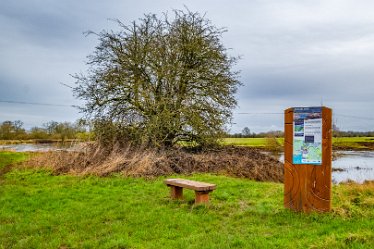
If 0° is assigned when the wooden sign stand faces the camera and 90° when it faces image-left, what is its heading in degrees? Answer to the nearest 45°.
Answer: approximately 0°

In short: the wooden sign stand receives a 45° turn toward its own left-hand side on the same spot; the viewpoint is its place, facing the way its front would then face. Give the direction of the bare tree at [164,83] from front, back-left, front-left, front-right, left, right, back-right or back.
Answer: back
